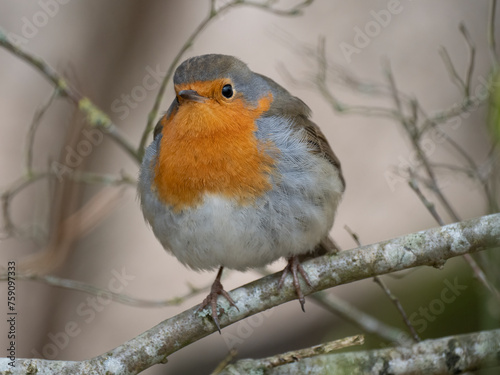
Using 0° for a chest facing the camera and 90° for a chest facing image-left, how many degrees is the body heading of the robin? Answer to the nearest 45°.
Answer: approximately 45°
